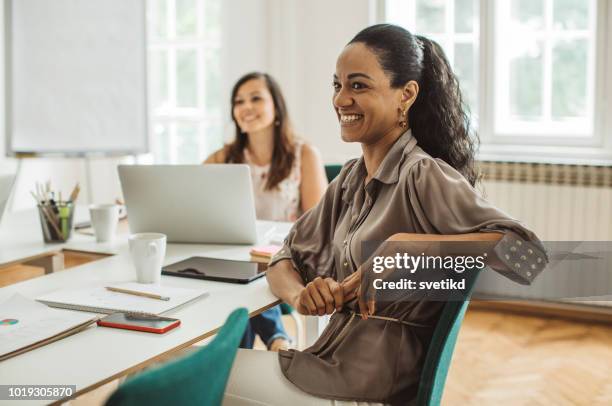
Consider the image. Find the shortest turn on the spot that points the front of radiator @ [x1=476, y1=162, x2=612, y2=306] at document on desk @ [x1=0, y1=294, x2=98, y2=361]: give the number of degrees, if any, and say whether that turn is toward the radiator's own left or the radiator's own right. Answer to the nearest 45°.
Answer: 0° — it already faces it

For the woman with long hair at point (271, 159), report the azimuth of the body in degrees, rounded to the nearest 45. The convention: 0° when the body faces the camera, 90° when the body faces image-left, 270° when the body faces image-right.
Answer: approximately 45°

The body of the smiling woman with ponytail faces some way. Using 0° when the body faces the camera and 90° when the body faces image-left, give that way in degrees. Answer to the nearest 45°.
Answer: approximately 45°

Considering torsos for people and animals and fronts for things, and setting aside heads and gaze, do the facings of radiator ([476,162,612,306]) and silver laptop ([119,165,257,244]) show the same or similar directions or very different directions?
very different directions

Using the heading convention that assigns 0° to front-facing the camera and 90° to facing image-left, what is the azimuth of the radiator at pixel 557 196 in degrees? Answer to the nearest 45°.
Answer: approximately 0°

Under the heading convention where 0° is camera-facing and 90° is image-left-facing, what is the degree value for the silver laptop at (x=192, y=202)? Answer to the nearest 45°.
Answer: approximately 180°
